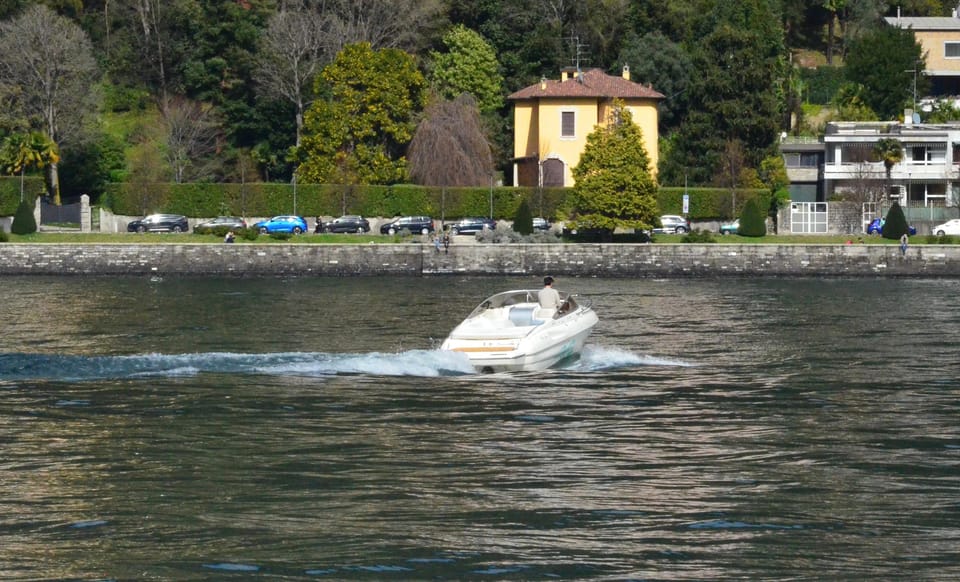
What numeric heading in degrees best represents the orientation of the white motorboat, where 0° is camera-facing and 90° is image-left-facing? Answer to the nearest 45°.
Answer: approximately 225°
